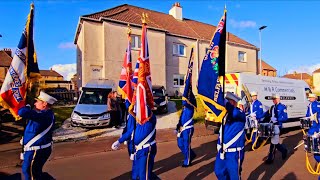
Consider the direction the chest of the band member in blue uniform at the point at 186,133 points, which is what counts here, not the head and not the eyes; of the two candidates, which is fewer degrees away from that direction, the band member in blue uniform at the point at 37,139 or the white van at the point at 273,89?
the band member in blue uniform

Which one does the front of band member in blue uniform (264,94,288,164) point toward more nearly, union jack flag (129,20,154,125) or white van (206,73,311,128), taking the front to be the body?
the union jack flag

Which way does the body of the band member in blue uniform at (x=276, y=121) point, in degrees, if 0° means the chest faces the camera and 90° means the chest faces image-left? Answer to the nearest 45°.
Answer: approximately 45°

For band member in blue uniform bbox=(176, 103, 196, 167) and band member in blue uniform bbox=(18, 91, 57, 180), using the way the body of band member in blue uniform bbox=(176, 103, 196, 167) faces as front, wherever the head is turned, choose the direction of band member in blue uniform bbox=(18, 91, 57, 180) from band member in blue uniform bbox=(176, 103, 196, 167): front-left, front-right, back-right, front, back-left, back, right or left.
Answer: front-left

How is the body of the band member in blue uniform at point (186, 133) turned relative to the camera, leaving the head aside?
to the viewer's left
